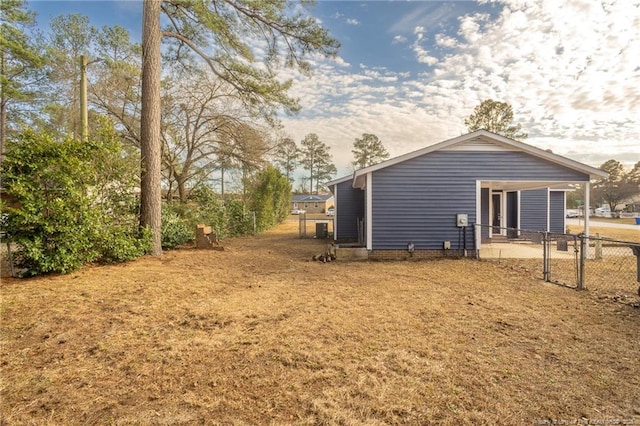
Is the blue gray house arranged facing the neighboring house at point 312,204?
no

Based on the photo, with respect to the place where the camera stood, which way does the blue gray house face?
facing to the right of the viewer

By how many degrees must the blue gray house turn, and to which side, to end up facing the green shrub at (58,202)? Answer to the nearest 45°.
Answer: approximately 135° to its right

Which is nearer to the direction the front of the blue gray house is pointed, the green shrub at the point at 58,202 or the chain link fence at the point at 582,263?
the chain link fence

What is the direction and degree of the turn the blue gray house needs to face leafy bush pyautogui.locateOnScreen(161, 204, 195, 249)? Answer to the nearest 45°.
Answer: approximately 180°

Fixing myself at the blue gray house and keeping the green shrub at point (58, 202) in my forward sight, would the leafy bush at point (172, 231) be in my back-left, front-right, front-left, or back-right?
front-right
